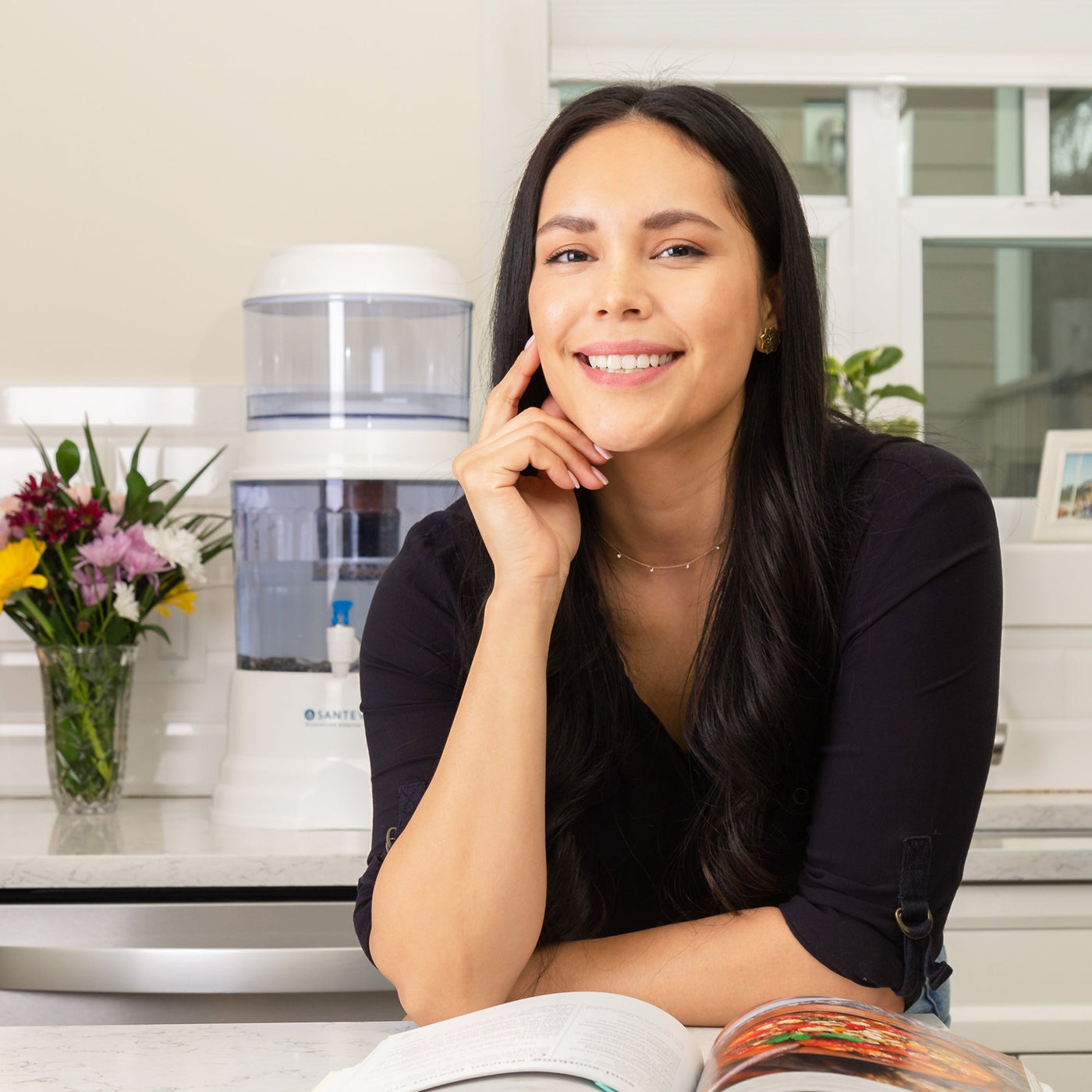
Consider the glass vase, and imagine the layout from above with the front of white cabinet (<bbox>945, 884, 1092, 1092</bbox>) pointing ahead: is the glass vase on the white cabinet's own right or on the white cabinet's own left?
on the white cabinet's own right

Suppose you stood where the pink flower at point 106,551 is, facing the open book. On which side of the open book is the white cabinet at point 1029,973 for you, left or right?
left

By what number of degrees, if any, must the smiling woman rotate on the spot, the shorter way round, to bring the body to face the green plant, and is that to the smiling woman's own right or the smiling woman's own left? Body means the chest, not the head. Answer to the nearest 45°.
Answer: approximately 180°

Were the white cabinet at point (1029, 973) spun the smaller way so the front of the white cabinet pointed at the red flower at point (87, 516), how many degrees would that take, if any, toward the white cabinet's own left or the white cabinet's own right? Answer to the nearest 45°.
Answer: approximately 90° to the white cabinet's own right

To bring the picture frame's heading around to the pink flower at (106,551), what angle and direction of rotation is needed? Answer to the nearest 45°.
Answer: approximately 45° to its right

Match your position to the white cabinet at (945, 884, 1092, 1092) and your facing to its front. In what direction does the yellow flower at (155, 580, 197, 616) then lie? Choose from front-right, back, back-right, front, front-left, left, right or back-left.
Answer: right

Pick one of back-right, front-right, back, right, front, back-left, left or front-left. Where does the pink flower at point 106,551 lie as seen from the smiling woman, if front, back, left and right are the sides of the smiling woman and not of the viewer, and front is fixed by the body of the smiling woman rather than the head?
back-right

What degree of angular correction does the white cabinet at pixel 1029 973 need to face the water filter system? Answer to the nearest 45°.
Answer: approximately 90° to its right
